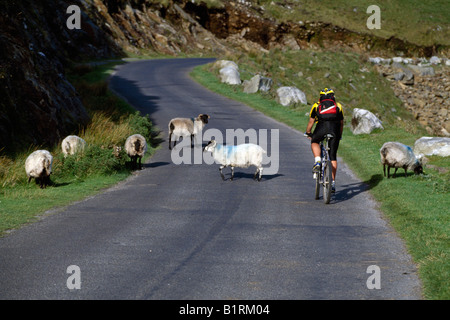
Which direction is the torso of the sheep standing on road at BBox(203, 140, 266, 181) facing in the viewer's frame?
to the viewer's left

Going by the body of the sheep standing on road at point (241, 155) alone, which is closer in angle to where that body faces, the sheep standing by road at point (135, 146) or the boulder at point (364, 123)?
the sheep standing by road

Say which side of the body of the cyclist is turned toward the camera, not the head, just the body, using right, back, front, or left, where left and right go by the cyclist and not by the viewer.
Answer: back

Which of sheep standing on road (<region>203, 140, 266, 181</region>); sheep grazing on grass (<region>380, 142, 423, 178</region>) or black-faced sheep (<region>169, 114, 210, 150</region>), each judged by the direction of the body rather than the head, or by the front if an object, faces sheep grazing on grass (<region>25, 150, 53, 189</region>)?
the sheep standing on road

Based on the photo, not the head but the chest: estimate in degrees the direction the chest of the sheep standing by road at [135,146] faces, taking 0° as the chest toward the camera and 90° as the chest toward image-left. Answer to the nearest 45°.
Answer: approximately 0°

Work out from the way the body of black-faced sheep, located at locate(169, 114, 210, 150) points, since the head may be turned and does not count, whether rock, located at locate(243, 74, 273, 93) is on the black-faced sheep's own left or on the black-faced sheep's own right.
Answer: on the black-faced sheep's own left

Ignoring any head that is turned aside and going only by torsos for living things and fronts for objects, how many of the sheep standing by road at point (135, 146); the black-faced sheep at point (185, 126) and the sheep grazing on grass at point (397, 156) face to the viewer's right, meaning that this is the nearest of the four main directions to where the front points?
2

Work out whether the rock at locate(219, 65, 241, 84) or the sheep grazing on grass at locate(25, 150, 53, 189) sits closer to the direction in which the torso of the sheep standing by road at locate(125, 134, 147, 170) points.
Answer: the sheep grazing on grass

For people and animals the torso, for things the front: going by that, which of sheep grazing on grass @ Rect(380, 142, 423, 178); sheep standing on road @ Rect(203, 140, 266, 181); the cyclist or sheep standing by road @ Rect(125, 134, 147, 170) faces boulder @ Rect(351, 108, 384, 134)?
the cyclist

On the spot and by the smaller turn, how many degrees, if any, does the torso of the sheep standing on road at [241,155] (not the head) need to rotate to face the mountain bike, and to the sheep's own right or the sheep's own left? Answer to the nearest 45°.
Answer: approximately 135° to the sheep's own left

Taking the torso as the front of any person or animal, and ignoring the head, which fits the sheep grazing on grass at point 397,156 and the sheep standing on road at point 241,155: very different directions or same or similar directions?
very different directions

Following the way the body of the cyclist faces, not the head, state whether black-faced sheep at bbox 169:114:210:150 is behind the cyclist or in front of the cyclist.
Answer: in front

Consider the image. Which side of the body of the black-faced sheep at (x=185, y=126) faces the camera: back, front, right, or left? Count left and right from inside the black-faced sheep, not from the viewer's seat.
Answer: right

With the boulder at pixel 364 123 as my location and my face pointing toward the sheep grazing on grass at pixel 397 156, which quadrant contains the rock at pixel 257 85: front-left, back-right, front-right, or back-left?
back-right

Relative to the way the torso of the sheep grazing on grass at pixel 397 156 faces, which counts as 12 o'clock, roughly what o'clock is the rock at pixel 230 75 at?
The rock is roughly at 8 o'clock from the sheep grazing on grass.

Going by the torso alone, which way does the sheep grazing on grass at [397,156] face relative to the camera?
to the viewer's right

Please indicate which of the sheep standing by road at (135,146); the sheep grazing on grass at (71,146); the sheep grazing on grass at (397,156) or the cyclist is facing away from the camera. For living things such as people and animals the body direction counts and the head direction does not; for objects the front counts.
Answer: the cyclist

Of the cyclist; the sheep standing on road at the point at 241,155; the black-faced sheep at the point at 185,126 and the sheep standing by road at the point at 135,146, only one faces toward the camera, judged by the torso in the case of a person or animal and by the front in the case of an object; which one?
the sheep standing by road

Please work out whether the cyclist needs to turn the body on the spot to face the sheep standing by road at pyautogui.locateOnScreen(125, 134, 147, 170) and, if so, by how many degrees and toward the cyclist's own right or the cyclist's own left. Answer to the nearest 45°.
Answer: approximately 45° to the cyclist's own left
